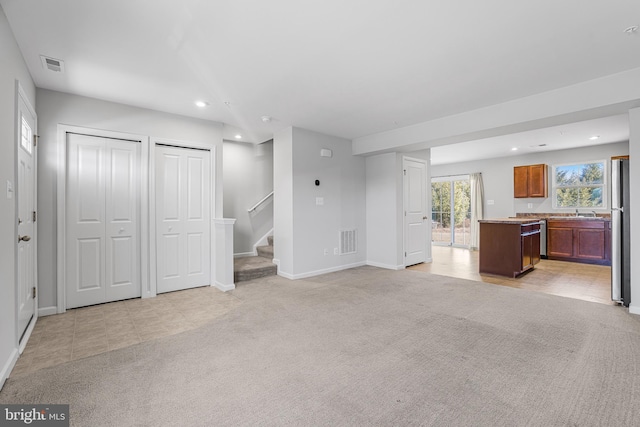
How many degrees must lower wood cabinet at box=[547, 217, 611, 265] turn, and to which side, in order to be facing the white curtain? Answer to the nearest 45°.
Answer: approximately 90° to its right

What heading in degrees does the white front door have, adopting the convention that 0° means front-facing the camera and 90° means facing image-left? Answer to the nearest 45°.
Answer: approximately 270°

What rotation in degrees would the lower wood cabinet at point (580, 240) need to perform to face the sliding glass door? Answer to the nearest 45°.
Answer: approximately 90° to its right
